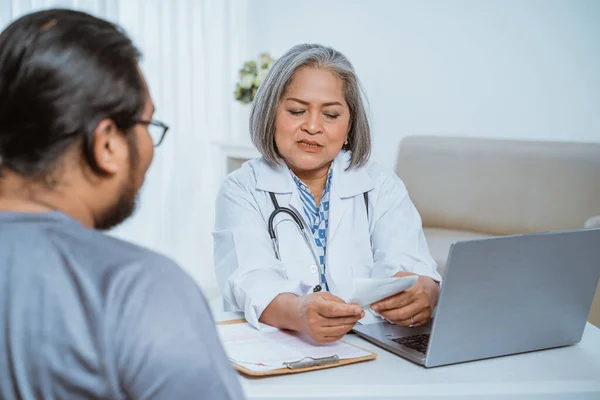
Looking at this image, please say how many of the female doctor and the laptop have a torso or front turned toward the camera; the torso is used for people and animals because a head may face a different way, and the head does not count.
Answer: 1

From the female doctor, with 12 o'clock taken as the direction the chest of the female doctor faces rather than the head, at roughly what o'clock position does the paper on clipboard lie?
The paper on clipboard is roughly at 12 o'clock from the female doctor.

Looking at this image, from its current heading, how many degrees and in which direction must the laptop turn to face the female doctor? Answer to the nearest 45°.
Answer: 0° — it already faces them

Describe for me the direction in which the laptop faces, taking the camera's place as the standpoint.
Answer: facing away from the viewer and to the left of the viewer

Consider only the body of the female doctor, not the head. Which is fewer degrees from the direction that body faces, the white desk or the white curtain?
the white desk
